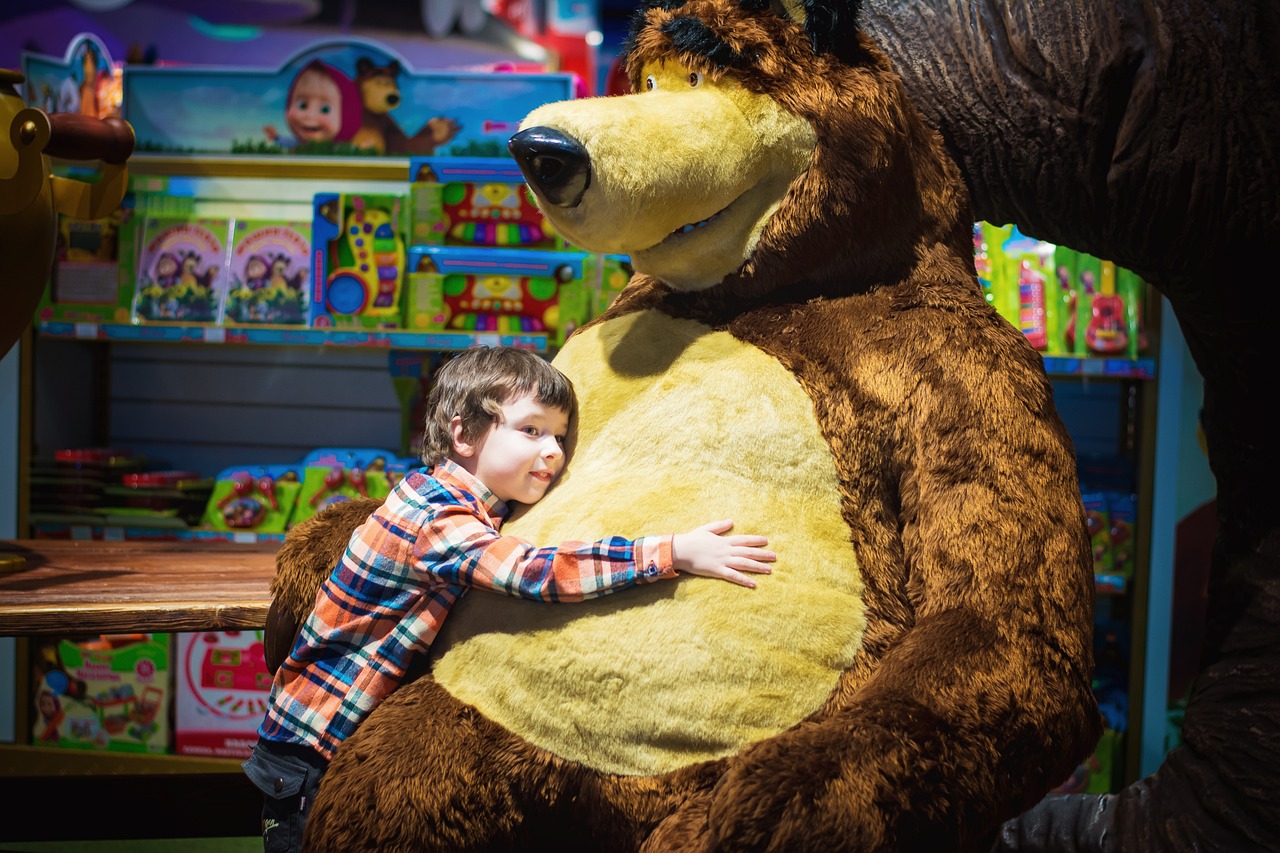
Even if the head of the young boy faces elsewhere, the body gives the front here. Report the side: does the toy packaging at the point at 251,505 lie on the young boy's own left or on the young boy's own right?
on the young boy's own left

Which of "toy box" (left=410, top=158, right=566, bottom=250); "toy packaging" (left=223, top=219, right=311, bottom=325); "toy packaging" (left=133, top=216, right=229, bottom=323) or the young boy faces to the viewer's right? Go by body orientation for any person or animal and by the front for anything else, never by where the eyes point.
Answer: the young boy

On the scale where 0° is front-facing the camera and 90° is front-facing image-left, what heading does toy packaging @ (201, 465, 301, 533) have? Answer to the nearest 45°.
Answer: approximately 0°

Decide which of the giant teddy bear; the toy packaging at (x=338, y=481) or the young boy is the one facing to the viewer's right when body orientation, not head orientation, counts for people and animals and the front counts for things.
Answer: the young boy

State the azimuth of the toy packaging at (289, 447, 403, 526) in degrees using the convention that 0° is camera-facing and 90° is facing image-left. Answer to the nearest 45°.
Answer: approximately 0°

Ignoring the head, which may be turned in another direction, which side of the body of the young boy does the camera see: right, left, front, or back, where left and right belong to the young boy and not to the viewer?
right

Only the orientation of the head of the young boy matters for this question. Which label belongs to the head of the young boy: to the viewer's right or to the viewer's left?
to the viewer's right
